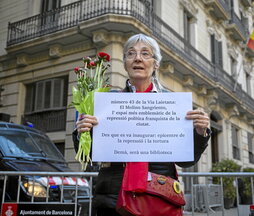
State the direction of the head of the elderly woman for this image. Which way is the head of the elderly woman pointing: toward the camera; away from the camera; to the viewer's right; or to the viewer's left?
toward the camera

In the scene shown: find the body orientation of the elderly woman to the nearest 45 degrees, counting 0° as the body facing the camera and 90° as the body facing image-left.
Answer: approximately 0°
